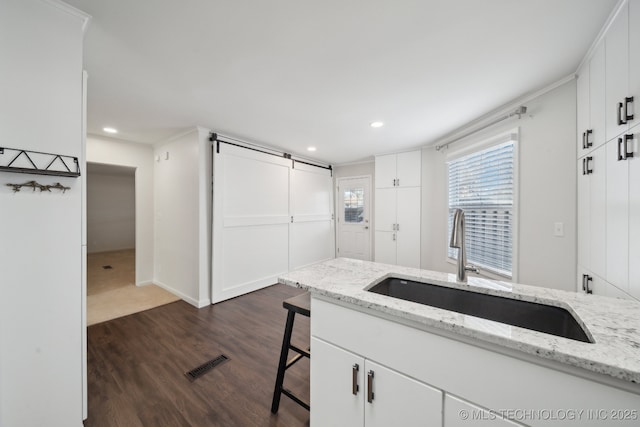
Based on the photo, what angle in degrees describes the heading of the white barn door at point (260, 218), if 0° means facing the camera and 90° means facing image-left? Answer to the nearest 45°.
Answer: approximately 315°

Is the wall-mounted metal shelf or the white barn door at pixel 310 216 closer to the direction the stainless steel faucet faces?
the wall-mounted metal shelf

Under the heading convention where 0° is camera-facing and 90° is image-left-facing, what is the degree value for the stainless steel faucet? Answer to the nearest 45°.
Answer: approximately 45°

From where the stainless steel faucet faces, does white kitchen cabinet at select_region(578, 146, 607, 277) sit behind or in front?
behind

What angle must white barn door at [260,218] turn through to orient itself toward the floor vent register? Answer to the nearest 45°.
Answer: approximately 45° to its right
